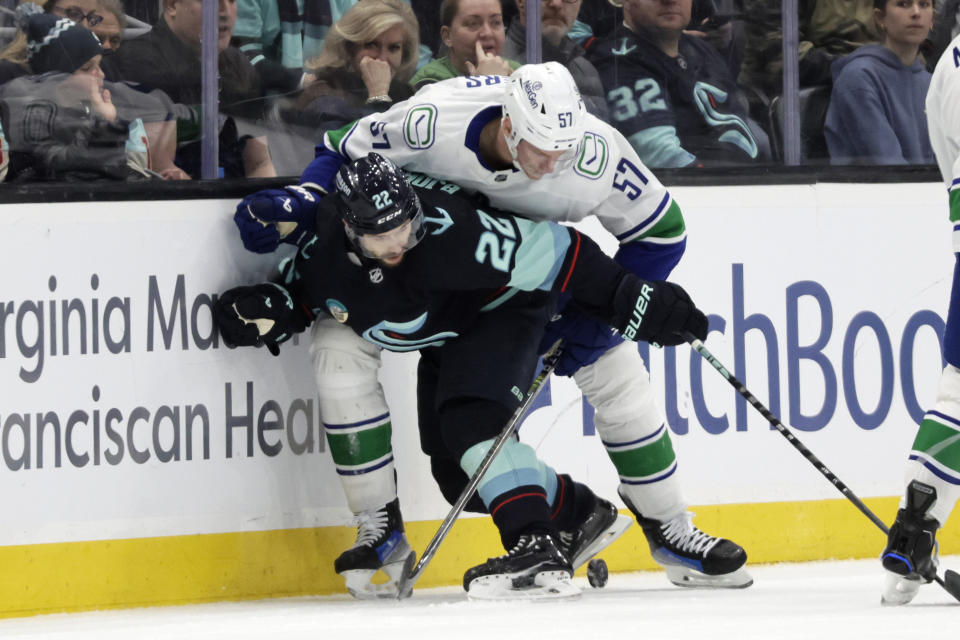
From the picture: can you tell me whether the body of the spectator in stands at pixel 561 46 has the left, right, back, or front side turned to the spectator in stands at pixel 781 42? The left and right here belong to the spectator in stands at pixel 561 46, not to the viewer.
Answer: left

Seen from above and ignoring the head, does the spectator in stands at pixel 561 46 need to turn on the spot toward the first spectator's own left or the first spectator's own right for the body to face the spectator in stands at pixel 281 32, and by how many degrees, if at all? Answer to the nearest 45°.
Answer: approximately 45° to the first spectator's own right

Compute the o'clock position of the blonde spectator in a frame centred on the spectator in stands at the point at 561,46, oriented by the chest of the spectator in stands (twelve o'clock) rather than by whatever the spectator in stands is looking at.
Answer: The blonde spectator is roughly at 2 o'clock from the spectator in stands.

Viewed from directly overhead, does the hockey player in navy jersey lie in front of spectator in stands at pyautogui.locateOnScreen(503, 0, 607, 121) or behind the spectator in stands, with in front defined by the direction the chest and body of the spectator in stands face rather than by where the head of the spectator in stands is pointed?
in front

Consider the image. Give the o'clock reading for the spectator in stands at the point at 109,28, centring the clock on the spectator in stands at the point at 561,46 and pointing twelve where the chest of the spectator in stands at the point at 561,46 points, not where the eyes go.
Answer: the spectator in stands at the point at 109,28 is roughly at 2 o'clock from the spectator in stands at the point at 561,46.

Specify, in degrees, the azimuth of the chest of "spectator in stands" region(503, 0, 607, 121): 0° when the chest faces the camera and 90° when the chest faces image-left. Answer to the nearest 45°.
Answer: approximately 0°

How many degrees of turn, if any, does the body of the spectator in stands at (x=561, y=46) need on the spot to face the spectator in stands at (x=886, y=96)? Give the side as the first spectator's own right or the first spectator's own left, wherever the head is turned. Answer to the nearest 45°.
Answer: approximately 90° to the first spectator's own left

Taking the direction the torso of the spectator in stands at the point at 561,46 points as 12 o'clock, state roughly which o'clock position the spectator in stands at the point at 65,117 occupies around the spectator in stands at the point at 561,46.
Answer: the spectator in stands at the point at 65,117 is roughly at 2 o'clock from the spectator in stands at the point at 561,46.

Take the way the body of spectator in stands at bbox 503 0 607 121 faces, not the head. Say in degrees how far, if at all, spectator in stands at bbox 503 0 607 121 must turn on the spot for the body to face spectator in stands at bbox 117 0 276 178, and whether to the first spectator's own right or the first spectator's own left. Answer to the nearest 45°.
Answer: approximately 45° to the first spectator's own right

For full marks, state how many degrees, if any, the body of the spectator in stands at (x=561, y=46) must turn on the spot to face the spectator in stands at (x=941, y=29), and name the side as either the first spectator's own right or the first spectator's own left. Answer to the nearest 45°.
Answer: approximately 135° to the first spectator's own left

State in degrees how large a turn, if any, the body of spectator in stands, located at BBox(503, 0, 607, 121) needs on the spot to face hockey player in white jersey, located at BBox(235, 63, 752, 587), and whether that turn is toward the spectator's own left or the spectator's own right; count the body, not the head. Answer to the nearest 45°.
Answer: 0° — they already face them
